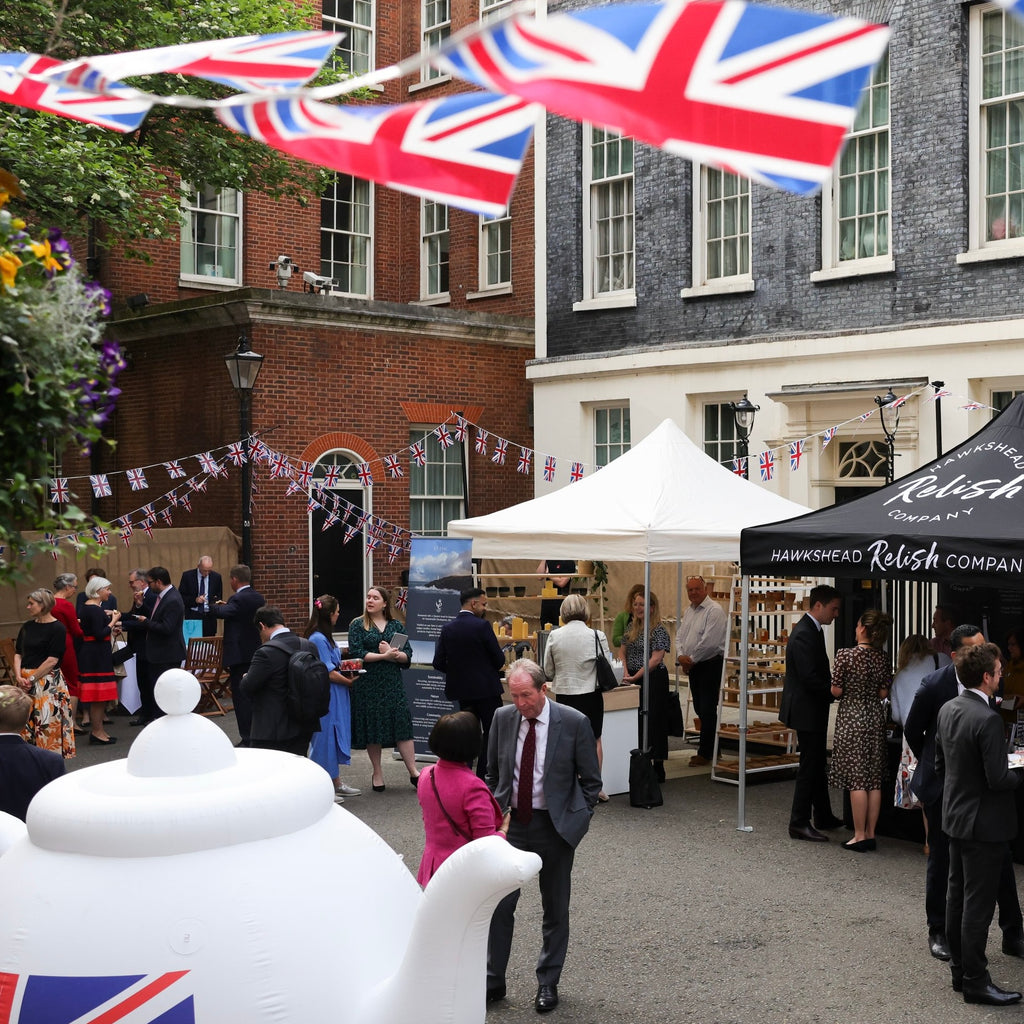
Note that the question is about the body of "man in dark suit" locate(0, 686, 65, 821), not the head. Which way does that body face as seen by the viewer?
away from the camera

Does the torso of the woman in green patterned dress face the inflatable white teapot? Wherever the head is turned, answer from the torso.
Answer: yes

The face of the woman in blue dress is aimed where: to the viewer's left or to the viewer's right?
to the viewer's right

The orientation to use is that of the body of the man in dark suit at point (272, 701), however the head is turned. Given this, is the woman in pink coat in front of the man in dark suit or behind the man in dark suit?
behind

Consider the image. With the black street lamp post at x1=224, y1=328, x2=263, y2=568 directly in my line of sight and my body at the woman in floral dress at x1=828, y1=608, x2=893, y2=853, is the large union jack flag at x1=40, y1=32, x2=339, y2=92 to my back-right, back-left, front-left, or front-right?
back-left

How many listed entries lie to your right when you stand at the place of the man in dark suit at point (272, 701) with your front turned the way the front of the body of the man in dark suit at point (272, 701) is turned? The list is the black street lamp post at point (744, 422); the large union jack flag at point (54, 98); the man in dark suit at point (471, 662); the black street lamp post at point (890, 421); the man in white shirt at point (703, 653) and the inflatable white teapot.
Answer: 4

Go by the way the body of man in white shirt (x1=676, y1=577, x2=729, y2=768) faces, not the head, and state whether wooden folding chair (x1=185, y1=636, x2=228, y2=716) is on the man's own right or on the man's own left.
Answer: on the man's own right

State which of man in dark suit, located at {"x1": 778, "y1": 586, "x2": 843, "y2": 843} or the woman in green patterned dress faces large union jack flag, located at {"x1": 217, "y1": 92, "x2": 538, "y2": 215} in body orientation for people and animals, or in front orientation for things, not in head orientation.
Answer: the woman in green patterned dress

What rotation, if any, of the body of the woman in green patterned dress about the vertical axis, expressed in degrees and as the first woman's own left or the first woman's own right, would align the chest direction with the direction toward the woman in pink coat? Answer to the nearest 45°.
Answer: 0° — they already face them

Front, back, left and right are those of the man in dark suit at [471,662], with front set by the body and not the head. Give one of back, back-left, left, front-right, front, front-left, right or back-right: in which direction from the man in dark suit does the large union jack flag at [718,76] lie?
back

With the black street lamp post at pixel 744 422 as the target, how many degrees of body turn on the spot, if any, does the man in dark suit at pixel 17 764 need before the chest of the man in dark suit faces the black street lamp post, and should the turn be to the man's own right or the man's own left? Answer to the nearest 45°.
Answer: approximately 45° to the man's own right
